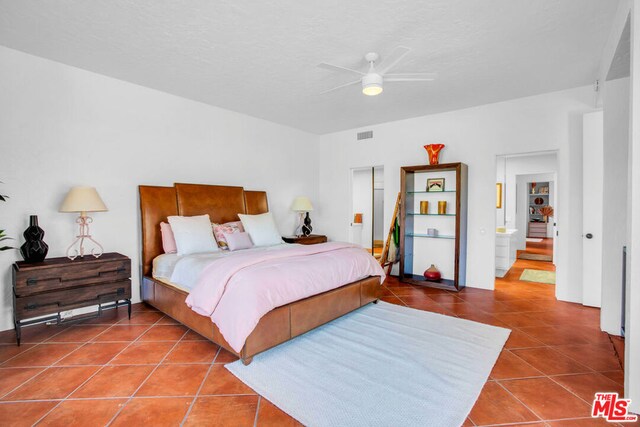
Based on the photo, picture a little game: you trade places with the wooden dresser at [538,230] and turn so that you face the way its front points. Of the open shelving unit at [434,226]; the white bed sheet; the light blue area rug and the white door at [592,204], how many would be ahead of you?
4

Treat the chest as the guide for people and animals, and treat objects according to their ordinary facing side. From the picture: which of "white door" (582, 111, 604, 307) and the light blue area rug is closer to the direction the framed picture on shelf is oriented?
the light blue area rug

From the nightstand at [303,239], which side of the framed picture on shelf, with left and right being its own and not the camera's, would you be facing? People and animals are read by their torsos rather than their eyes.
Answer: right

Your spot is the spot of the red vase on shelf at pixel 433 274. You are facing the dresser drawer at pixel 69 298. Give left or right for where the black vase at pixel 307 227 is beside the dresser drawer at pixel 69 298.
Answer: right

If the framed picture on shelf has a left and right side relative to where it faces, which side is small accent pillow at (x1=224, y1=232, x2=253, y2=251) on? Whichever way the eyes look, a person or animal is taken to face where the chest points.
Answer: on its right

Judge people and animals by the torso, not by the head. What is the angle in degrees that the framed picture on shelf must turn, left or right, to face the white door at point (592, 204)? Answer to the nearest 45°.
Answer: approximately 45° to its left

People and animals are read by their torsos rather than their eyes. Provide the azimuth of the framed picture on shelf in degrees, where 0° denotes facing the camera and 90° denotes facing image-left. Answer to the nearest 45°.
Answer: approximately 0°

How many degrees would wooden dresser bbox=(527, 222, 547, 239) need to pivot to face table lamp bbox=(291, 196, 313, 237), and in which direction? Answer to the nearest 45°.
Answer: approximately 45° to its right

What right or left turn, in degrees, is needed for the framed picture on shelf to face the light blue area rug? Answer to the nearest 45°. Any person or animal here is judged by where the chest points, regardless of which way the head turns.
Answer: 0° — it already faces it

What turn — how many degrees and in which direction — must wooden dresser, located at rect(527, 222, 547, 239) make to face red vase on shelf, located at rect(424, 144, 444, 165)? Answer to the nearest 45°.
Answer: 0° — it already faces it

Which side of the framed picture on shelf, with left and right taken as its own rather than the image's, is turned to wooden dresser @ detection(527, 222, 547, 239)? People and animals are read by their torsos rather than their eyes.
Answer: back

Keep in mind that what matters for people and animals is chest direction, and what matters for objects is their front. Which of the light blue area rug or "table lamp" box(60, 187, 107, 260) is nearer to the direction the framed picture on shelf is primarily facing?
the light blue area rug

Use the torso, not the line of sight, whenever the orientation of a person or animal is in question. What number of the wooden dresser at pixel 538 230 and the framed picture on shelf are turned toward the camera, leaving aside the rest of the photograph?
2
